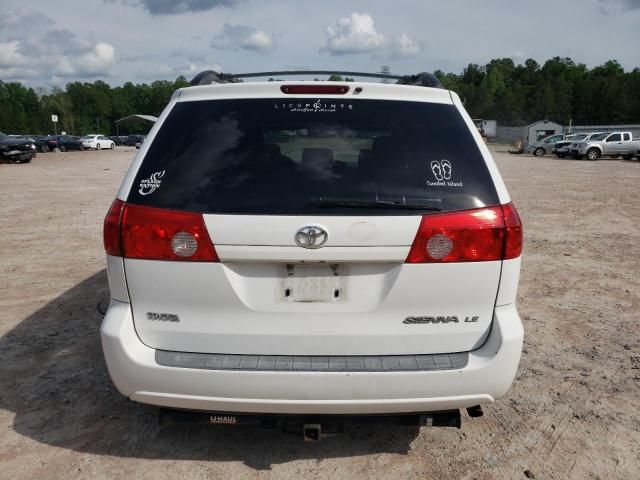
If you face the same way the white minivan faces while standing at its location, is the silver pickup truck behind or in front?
in front

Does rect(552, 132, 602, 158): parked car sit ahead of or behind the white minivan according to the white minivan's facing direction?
ahead

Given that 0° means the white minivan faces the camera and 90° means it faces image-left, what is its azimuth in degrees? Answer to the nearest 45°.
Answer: approximately 180°

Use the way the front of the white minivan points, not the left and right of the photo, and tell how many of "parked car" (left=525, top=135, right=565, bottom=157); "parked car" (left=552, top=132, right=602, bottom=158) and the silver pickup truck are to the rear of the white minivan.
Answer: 0

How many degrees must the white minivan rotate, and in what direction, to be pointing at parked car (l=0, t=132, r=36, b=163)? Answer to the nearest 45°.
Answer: approximately 45° to its left

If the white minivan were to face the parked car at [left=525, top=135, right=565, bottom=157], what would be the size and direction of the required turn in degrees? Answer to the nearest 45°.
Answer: approximately 45° to its right

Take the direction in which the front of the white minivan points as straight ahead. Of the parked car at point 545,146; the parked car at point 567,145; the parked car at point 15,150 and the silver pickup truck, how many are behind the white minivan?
0

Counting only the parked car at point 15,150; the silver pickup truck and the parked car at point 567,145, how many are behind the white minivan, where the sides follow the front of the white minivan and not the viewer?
0
